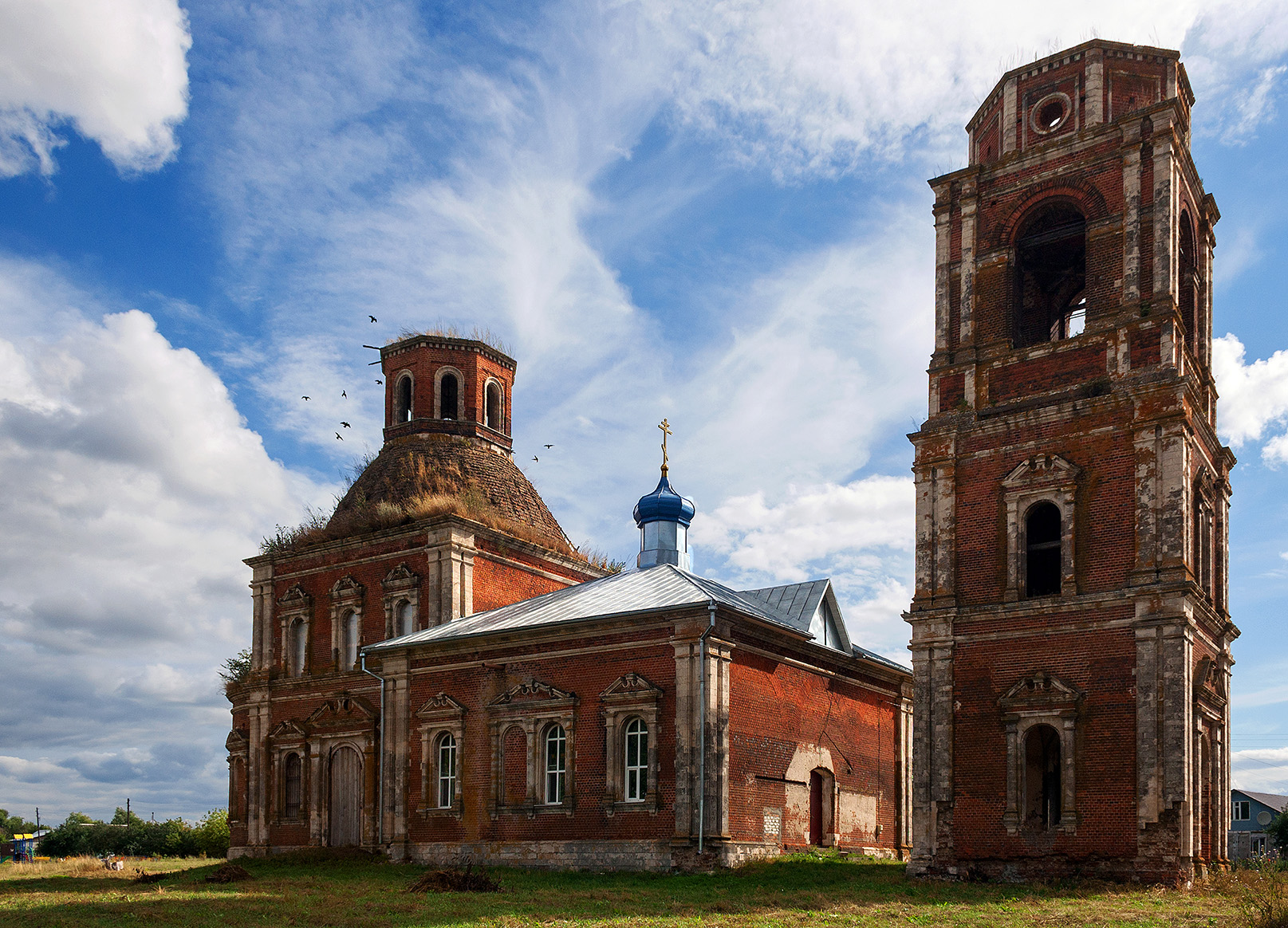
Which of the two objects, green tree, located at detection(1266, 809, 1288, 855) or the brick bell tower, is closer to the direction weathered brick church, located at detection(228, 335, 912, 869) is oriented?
the brick bell tower
